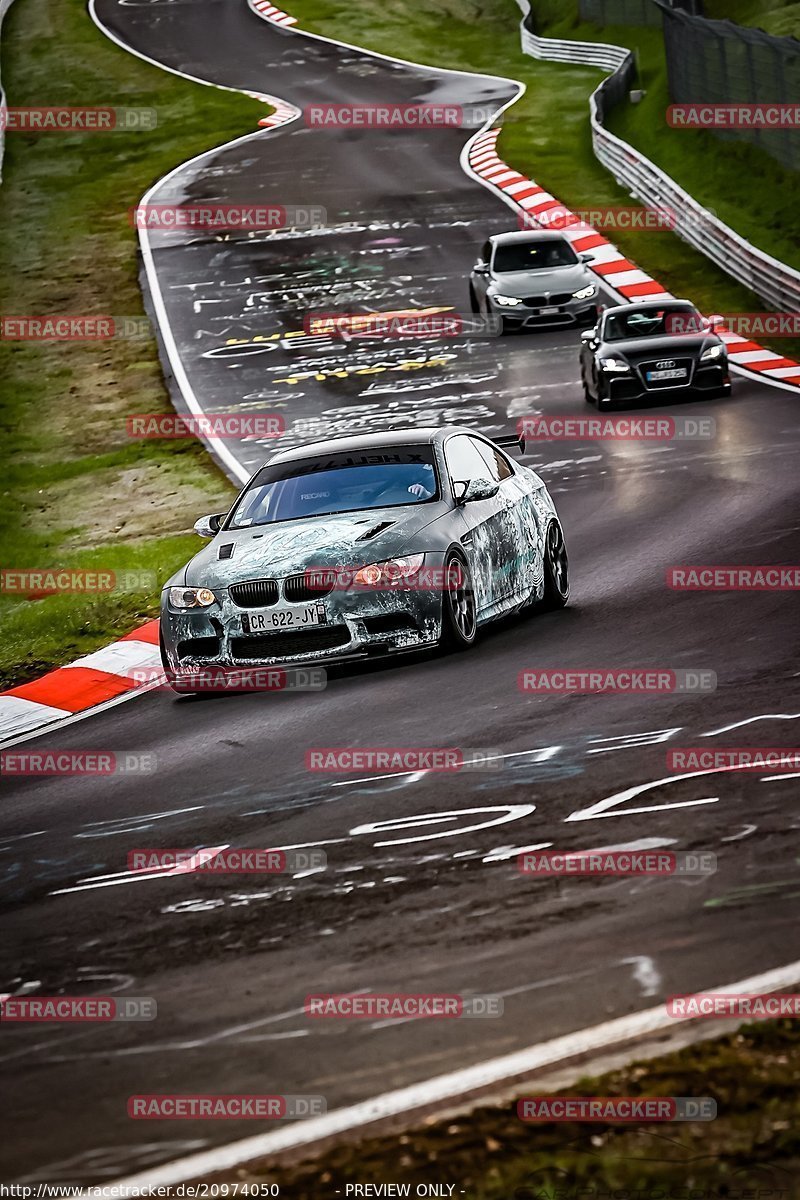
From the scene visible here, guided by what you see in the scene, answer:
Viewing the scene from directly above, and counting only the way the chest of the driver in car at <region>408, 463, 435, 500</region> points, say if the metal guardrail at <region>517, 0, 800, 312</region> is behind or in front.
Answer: behind

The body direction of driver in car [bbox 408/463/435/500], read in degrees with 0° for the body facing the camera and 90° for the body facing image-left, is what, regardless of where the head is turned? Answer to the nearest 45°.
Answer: approximately 45°

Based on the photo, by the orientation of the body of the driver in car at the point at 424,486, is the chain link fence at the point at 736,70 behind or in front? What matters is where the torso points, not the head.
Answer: behind
